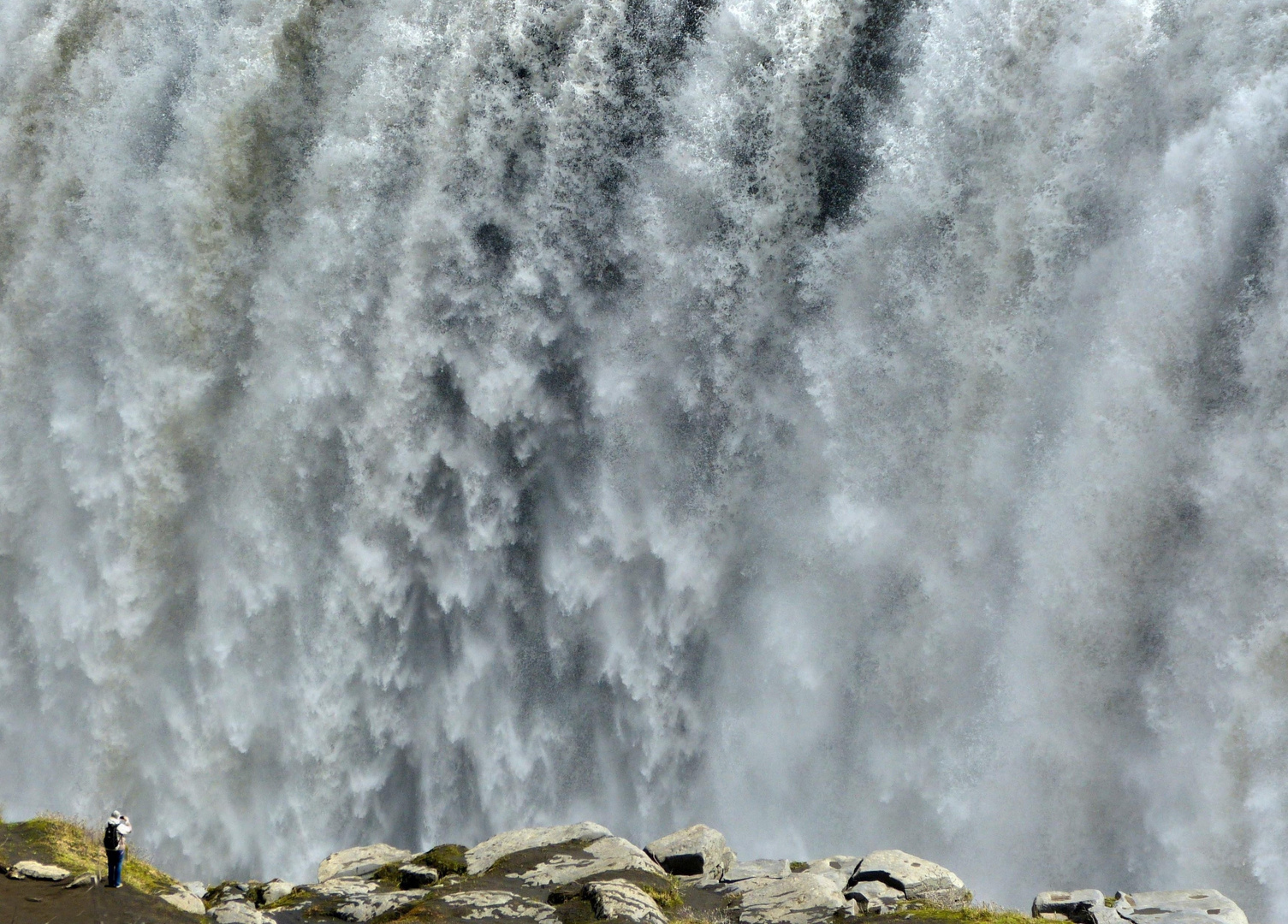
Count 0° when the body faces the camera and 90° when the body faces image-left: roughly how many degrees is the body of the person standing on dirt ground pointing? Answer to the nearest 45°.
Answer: approximately 225°

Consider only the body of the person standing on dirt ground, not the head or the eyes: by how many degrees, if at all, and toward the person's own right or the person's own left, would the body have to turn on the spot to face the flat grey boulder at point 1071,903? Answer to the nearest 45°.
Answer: approximately 45° to the person's own right

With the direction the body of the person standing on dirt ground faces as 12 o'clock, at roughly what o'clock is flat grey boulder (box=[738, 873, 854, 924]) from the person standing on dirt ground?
The flat grey boulder is roughly at 2 o'clock from the person standing on dirt ground.

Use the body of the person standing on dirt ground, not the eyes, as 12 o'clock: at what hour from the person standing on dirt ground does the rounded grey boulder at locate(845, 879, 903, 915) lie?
The rounded grey boulder is roughly at 2 o'clock from the person standing on dirt ground.

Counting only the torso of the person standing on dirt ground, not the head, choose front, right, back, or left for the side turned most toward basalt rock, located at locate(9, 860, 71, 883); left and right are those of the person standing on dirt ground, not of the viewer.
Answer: left

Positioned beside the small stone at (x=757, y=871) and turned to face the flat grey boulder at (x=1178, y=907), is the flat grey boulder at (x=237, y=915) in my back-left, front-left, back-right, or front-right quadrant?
back-right
